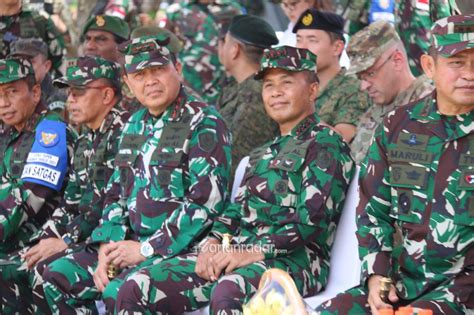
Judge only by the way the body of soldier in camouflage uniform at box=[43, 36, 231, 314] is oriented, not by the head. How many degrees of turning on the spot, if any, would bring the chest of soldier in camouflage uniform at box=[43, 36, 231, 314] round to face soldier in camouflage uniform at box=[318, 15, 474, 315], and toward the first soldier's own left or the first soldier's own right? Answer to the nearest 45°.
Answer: approximately 90° to the first soldier's own left

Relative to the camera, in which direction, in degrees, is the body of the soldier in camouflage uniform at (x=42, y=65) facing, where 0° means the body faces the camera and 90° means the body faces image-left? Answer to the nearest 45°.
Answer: approximately 45°

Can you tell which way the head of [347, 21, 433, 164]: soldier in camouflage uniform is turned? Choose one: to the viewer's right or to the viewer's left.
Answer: to the viewer's left

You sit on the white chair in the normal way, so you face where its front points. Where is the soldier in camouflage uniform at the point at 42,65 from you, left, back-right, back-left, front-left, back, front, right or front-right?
right

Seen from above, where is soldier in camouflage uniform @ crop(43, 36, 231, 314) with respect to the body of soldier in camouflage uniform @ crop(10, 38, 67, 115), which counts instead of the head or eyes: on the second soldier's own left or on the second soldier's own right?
on the second soldier's own left

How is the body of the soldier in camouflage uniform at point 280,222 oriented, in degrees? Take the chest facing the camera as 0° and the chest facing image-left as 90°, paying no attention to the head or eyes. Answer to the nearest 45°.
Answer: approximately 45°

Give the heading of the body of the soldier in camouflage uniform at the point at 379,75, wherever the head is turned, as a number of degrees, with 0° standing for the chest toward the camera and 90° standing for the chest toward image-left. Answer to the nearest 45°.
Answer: approximately 45°

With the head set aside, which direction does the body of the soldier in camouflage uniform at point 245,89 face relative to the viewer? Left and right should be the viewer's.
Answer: facing away from the viewer and to the left of the viewer

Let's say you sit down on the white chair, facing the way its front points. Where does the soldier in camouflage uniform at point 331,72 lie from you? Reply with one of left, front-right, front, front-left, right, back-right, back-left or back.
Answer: back-right

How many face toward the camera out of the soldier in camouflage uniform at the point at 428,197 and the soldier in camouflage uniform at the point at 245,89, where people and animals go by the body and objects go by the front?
1
